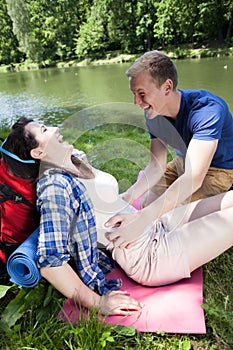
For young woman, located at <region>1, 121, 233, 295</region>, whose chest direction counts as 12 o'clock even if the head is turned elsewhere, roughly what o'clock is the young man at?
The young man is roughly at 10 o'clock from the young woman.

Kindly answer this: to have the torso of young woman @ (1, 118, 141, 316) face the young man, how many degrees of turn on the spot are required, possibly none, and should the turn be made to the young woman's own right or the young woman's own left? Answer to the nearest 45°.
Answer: approximately 45° to the young woman's own left

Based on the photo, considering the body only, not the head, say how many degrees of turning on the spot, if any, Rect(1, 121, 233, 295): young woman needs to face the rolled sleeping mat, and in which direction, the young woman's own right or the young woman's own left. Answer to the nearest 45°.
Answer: approximately 180°

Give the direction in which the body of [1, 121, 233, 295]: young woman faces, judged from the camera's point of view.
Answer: to the viewer's right

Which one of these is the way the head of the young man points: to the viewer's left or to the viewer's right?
to the viewer's left
